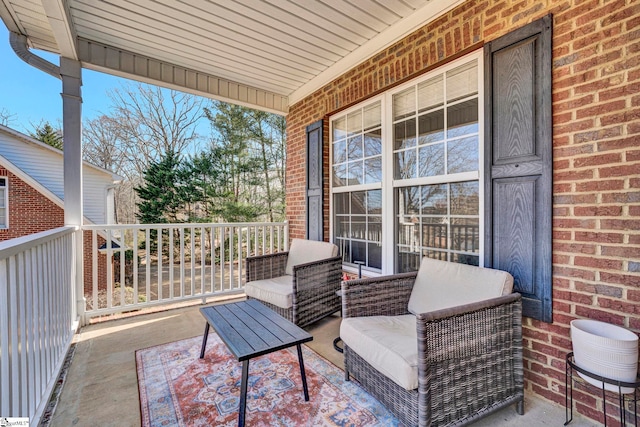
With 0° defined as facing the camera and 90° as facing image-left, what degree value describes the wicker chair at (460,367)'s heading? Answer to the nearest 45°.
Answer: approximately 45°

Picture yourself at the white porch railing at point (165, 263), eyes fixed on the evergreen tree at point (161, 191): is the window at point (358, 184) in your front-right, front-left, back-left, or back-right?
back-right

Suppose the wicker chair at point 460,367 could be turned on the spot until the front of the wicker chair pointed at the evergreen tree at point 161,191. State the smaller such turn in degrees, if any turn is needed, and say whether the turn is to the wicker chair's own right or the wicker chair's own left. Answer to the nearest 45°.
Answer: approximately 90° to the wicker chair's own right

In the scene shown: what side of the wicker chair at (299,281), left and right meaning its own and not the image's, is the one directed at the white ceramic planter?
left

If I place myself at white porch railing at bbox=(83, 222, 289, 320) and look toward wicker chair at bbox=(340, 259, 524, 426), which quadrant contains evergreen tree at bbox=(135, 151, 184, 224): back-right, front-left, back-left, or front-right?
back-left

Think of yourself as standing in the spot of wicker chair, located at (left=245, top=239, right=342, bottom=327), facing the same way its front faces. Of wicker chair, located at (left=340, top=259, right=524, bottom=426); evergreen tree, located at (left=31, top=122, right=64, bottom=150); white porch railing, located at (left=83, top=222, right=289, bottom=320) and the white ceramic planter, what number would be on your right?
2

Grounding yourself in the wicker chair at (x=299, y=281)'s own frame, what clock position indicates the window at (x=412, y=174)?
The window is roughly at 8 o'clock from the wicker chair.

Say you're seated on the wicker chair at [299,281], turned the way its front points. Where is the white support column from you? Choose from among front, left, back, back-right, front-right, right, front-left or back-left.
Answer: front-right

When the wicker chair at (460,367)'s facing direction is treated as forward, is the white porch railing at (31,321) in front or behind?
in front

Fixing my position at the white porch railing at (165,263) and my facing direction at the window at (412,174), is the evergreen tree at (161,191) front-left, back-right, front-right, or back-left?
back-left

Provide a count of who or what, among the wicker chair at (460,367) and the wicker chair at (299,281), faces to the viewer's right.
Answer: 0

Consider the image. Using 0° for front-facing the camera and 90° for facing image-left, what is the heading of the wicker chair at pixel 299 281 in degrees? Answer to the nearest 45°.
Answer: approximately 45°
